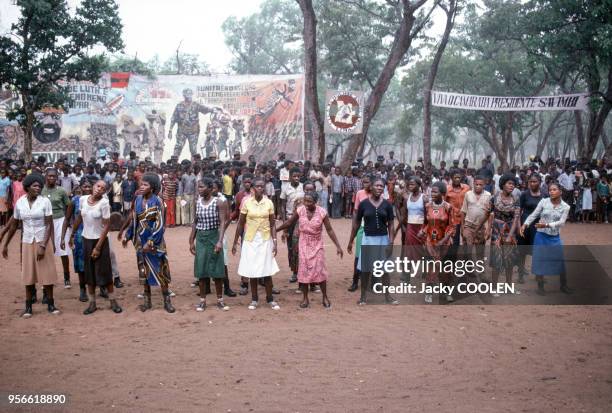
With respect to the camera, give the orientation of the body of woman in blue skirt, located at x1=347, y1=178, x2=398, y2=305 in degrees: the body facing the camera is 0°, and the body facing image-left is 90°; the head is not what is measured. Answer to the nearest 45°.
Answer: approximately 0°

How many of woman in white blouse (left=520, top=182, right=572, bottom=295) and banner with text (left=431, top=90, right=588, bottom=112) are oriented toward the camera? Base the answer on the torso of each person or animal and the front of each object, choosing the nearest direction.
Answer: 2

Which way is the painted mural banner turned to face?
toward the camera

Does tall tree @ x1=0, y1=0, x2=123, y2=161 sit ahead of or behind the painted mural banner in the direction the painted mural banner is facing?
ahead

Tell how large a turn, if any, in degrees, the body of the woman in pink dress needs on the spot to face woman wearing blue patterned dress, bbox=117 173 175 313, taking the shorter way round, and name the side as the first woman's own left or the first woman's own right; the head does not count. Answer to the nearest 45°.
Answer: approximately 90° to the first woman's own right

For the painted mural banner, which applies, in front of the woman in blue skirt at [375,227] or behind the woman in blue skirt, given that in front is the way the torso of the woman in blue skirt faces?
behind

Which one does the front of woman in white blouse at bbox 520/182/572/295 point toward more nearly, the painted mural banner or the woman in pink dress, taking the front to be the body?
the woman in pink dress

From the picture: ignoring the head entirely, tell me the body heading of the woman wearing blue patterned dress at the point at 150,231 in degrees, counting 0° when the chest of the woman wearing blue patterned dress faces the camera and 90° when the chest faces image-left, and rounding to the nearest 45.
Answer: approximately 45°

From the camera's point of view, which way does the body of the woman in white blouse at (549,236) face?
toward the camera

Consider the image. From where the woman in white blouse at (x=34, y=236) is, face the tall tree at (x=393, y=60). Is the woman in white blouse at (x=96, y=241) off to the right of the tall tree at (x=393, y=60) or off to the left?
right

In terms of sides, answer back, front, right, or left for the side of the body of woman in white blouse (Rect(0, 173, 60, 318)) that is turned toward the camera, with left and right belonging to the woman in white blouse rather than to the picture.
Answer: front

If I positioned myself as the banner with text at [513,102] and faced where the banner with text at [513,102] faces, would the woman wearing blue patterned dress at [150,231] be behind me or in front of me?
in front

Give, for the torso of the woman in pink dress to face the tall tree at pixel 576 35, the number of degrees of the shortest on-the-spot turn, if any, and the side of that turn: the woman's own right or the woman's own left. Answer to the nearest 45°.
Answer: approximately 135° to the woman's own left

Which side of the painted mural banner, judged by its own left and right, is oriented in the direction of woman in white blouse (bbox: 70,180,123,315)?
front

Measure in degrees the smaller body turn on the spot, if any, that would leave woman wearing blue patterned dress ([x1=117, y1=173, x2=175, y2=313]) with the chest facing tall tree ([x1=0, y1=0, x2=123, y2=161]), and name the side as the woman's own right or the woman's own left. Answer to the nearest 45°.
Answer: approximately 135° to the woman's own right
